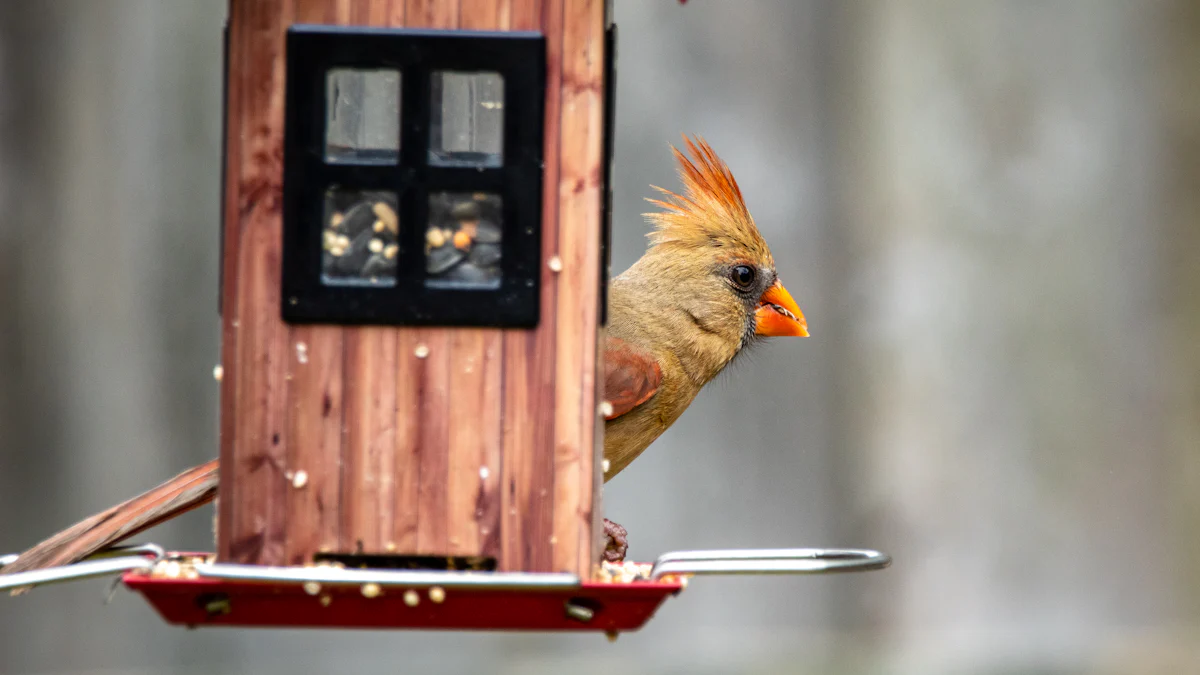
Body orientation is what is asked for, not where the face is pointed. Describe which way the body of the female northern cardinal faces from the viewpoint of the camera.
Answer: to the viewer's right
